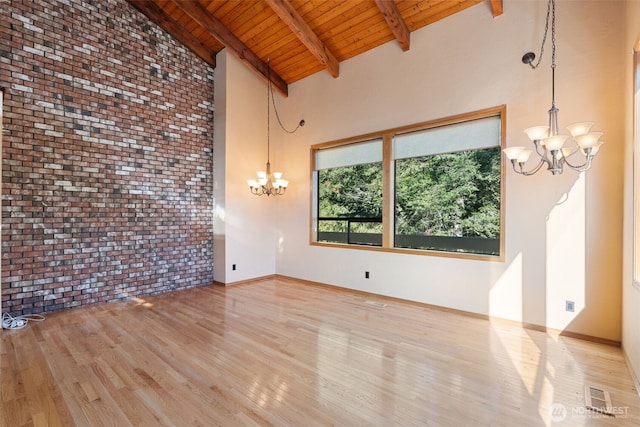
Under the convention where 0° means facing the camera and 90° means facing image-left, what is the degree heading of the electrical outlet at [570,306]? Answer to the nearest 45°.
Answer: approximately 0°

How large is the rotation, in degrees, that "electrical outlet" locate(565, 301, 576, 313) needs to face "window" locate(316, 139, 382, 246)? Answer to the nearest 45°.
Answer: approximately 90° to its right

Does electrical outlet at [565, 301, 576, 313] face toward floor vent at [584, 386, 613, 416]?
yes

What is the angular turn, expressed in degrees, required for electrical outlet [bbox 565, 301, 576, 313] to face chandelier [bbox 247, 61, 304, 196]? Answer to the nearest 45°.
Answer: approximately 90° to its right

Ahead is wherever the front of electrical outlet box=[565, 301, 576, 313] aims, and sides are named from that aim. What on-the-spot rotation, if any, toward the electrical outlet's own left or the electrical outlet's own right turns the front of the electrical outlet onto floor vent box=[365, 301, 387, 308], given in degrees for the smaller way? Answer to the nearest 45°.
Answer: approximately 90° to the electrical outlet's own right

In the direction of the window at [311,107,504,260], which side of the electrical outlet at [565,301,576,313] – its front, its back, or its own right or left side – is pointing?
right
